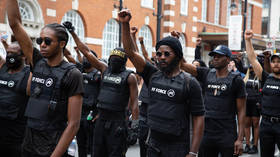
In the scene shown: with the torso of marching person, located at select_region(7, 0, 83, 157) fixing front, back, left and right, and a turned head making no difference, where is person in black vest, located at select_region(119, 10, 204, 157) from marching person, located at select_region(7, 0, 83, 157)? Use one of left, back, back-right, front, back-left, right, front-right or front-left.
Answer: back-left

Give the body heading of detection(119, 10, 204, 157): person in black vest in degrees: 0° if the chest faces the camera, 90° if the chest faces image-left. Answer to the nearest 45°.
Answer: approximately 45°

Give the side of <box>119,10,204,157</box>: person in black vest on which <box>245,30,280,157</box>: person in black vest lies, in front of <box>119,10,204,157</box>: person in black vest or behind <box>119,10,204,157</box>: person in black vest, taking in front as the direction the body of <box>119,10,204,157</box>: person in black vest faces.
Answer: behind

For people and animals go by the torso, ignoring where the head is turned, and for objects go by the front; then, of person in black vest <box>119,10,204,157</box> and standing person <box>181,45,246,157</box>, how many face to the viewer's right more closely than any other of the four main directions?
0

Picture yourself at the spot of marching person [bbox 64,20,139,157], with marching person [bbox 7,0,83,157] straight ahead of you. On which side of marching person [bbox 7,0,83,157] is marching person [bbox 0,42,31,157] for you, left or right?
right

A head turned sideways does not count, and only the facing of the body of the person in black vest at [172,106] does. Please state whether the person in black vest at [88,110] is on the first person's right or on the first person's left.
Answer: on the first person's right

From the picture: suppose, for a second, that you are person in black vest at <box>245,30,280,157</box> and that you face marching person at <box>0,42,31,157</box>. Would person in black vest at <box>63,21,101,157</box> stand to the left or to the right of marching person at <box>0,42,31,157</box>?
right

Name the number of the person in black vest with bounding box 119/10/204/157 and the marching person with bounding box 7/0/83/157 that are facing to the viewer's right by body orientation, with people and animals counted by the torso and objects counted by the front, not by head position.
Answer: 0

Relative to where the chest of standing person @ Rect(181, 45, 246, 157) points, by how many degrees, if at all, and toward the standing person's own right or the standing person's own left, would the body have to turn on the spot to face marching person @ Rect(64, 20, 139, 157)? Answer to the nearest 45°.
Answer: approximately 45° to the standing person's own right

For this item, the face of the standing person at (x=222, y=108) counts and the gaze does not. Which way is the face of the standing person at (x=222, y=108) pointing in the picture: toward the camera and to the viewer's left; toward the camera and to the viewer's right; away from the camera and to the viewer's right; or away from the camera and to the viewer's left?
toward the camera and to the viewer's left
